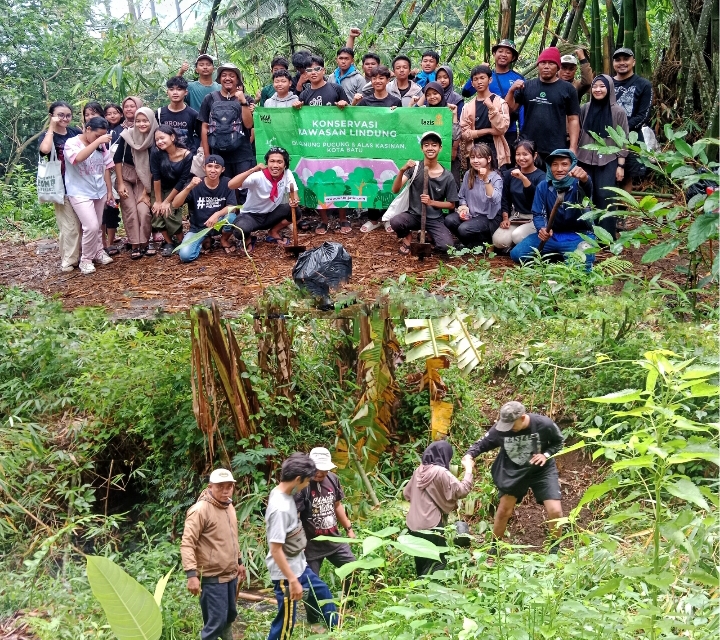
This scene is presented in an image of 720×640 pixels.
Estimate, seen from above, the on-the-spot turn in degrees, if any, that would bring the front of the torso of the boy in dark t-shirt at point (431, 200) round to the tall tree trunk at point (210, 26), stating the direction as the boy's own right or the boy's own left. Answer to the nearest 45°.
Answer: approximately 135° to the boy's own right

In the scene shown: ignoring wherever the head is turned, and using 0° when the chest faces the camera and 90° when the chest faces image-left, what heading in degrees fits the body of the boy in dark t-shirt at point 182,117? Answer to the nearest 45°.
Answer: approximately 0°

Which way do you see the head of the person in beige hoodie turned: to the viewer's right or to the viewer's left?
to the viewer's right

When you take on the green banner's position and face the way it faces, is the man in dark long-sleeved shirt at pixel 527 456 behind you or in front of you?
in front

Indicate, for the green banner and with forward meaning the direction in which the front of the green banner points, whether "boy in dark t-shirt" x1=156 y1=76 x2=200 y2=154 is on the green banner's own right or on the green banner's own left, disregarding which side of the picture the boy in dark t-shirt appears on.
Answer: on the green banner's own right

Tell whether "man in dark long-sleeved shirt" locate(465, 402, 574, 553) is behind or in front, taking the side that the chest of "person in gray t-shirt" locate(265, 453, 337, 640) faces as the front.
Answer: in front

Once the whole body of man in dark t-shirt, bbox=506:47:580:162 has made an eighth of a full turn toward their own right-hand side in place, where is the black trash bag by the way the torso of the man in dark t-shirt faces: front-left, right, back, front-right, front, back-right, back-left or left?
front

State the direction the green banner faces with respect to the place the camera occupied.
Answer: facing the viewer

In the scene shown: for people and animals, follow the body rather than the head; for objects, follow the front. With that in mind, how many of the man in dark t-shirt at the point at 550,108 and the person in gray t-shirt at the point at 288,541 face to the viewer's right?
1

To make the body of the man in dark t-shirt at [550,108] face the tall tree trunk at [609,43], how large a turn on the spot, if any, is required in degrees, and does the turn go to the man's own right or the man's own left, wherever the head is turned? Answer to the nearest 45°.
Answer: approximately 180°

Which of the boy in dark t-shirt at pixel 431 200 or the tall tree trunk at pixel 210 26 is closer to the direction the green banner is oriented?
the boy in dark t-shirt
